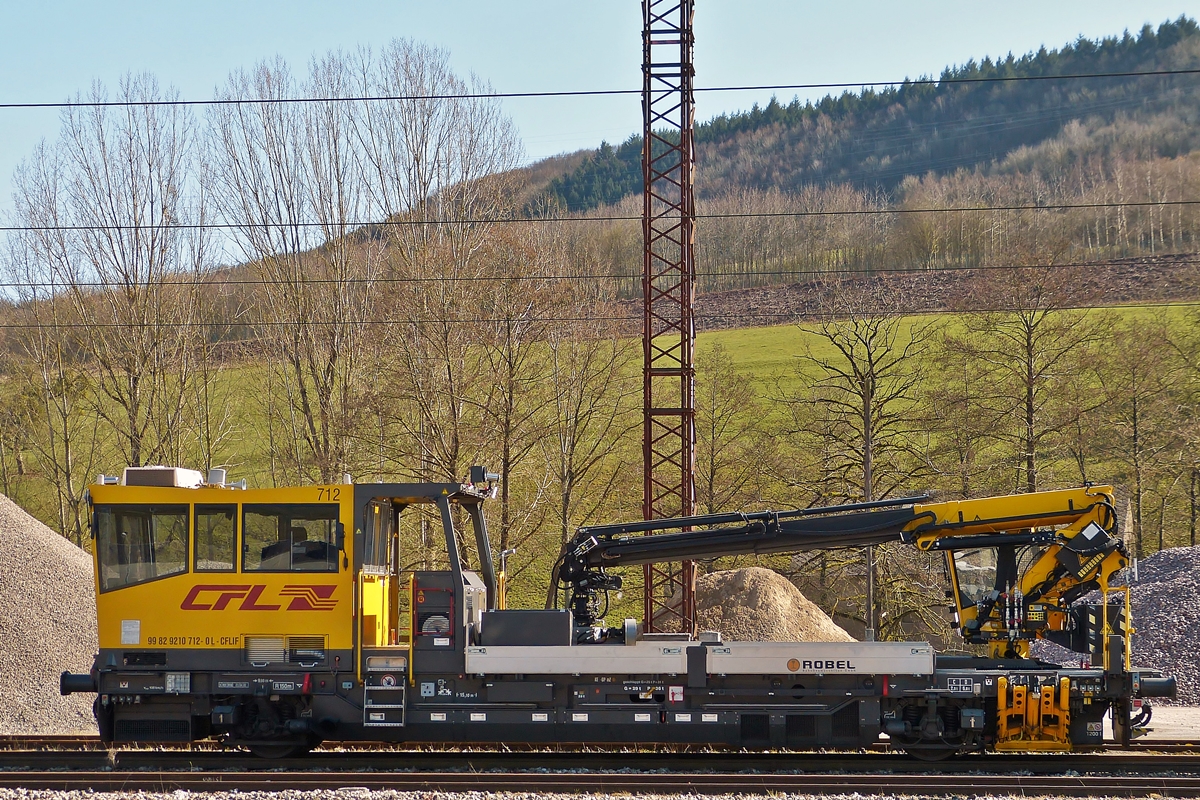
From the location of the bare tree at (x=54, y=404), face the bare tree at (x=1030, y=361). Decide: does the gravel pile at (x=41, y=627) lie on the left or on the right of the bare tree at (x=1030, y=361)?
right

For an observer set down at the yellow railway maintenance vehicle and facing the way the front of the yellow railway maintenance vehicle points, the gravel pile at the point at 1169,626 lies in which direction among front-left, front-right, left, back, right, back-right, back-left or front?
back-right

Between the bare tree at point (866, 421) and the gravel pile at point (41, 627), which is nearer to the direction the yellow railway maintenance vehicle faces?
the gravel pile

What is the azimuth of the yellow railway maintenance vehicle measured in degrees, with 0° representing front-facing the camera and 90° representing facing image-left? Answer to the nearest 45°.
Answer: approximately 90°

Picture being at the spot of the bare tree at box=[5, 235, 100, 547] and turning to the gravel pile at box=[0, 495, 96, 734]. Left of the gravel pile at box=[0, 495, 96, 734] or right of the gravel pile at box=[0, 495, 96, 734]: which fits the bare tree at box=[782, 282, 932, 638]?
left

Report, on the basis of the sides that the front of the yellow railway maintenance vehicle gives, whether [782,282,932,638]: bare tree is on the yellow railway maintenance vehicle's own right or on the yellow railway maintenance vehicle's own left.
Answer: on the yellow railway maintenance vehicle's own right

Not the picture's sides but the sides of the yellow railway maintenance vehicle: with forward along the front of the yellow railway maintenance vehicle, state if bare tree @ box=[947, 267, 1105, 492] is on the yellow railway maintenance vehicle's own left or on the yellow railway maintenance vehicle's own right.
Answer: on the yellow railway maintenance vehicle's own right

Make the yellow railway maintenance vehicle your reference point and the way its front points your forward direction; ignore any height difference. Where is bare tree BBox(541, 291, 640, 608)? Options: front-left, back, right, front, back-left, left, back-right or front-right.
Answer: right
